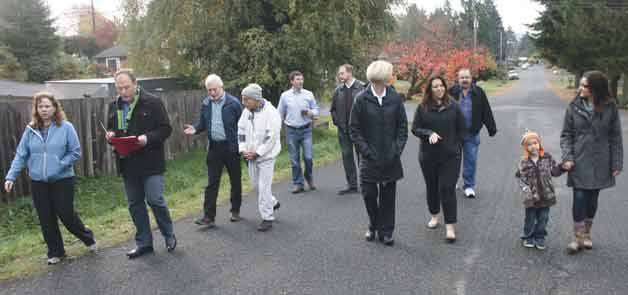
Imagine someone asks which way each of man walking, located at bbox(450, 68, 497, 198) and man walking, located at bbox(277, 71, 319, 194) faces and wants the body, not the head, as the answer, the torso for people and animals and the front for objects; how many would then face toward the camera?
2

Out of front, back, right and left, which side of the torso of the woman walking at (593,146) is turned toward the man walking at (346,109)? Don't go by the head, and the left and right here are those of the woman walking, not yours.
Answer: right

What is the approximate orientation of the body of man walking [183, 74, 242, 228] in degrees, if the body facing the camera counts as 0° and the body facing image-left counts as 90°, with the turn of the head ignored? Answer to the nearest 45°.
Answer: approximately 45°

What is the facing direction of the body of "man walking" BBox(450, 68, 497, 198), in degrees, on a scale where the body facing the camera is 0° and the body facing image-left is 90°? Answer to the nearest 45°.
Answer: approximately 0°

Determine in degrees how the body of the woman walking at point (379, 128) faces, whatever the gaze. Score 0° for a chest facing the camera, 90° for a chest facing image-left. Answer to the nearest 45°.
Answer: approximately 0°

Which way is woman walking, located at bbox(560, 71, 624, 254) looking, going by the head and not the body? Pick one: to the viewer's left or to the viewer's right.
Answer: to the viewer's left

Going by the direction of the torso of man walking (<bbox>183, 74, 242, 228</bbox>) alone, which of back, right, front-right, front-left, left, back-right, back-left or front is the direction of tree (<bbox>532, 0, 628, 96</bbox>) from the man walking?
back

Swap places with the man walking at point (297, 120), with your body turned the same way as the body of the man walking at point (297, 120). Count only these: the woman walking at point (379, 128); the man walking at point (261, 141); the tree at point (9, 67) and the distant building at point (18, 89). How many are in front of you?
2

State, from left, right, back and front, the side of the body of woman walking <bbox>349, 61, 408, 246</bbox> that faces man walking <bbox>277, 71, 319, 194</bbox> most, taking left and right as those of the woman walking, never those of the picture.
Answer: back

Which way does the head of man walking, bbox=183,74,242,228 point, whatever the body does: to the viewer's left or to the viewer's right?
to the viewer's left

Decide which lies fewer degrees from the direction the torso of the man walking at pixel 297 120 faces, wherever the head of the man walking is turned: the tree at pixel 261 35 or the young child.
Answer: the young child
